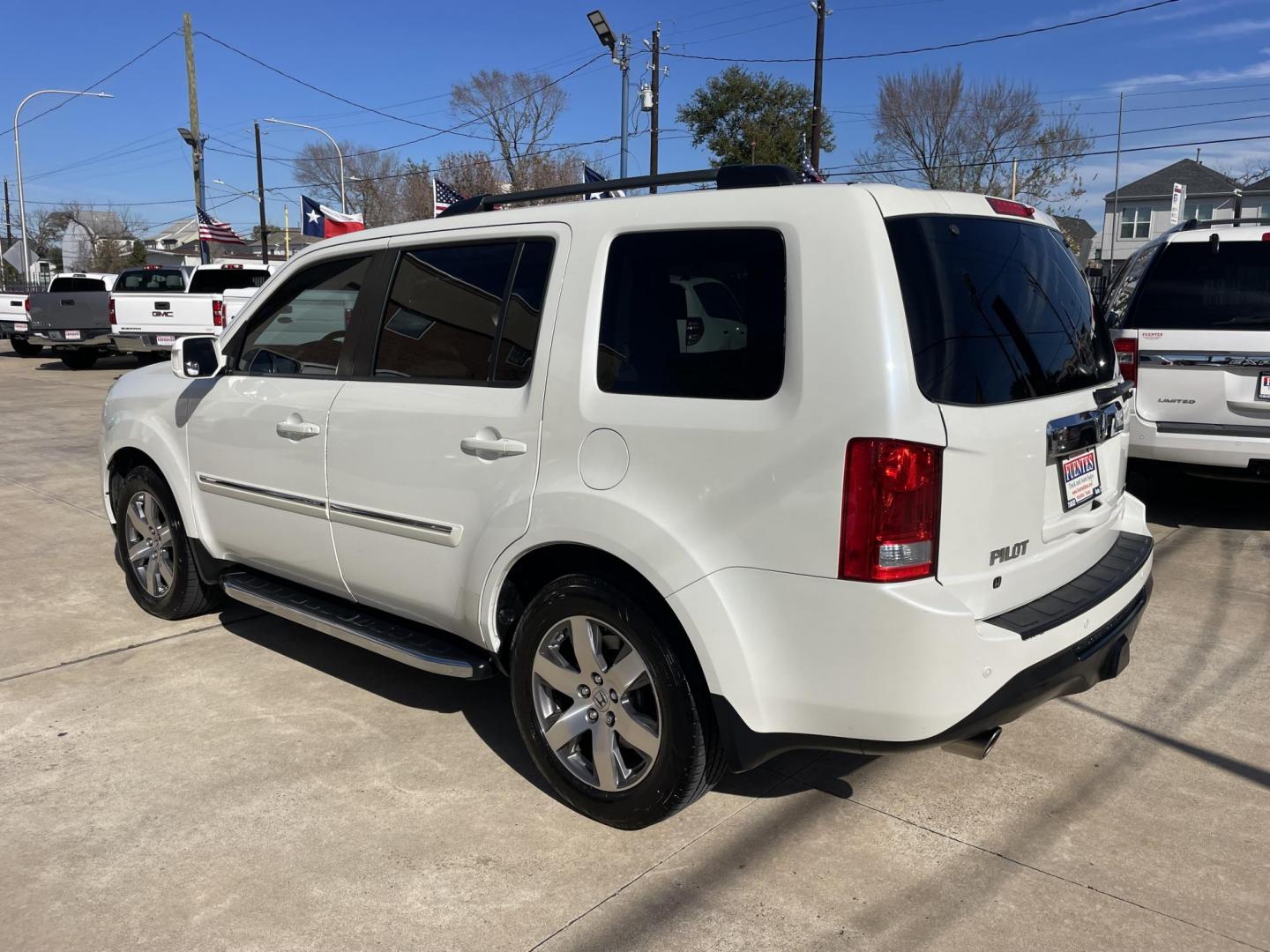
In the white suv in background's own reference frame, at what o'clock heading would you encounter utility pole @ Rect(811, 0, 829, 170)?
The utility pole is roughly at 11 o'clock from the white suv in background.

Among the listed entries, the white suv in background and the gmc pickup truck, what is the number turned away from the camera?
2

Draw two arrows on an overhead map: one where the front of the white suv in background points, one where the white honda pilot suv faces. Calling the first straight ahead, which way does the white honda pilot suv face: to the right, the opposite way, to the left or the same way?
to the left

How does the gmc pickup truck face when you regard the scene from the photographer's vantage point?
facing away from the viewer

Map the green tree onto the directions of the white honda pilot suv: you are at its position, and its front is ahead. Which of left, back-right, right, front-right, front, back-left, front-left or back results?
front-right

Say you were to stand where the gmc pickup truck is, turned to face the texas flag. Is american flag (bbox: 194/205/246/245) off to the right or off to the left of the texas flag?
left

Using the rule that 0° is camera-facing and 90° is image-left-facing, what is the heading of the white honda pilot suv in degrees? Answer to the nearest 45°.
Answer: approximately 135°

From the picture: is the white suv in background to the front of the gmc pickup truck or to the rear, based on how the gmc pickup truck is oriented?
to the rear

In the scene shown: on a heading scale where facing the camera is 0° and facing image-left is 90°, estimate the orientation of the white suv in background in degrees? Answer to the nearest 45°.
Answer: approximately 180°

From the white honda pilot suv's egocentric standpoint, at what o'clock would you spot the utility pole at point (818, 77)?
The utility pole is roughly at 2 o'clock from the white honda pilot suv.
